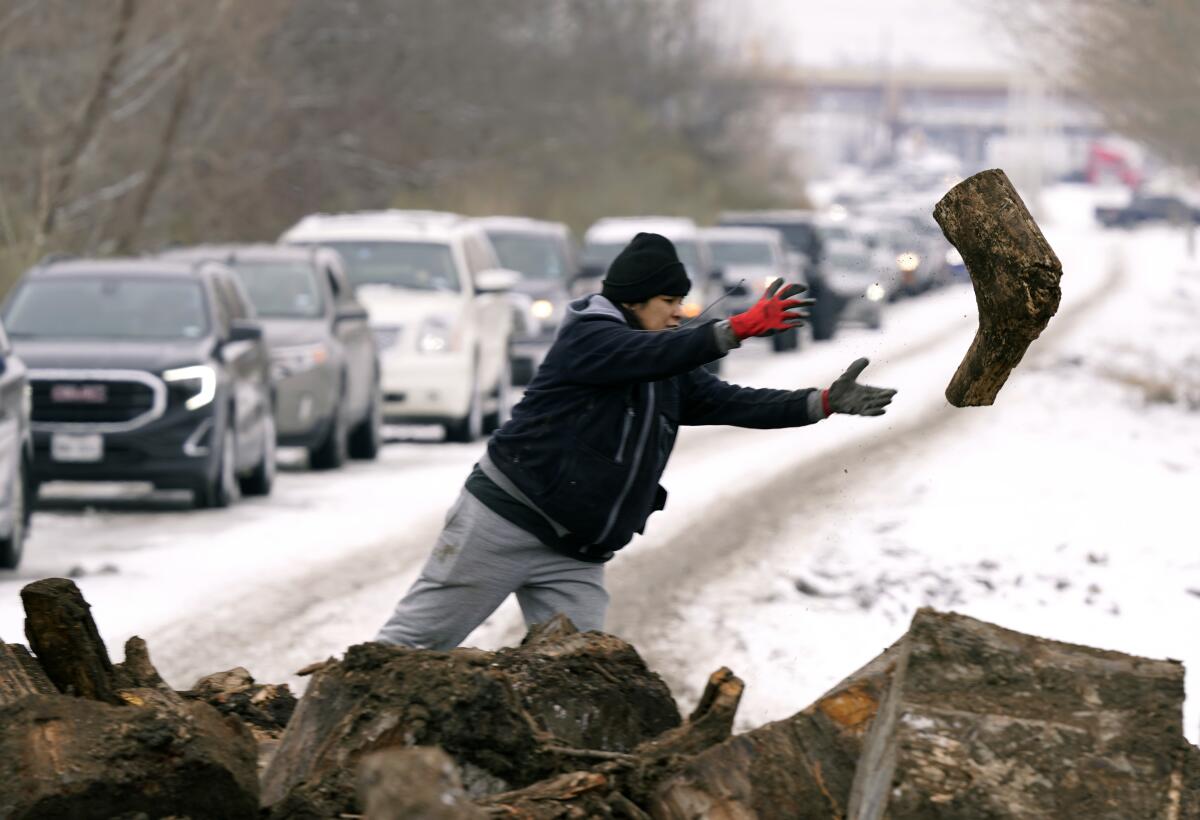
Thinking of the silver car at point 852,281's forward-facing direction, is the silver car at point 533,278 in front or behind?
in front

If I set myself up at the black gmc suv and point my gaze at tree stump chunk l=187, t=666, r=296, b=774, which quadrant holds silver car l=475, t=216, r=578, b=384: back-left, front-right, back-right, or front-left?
back-left

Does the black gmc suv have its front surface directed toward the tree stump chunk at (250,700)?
yes

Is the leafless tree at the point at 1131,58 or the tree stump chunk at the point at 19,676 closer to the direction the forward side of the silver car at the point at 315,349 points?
the tree stump chunk

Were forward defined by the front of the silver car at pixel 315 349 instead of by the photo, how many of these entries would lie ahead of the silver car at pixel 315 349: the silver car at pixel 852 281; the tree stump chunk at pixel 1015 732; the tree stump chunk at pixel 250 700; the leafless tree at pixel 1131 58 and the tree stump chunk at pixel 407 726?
3

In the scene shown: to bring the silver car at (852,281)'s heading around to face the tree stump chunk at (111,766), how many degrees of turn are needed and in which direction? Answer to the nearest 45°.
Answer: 0° — it already faces it

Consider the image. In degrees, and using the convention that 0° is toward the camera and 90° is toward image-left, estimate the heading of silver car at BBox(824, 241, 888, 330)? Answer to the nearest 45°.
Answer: approximately 0°

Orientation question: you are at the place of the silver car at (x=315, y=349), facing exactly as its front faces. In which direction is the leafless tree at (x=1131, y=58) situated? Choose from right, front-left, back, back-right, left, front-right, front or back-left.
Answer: back-left

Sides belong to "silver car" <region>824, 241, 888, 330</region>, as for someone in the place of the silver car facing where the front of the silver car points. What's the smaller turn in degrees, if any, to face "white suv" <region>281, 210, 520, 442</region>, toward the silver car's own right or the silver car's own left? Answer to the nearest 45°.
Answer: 0° — it already faces it

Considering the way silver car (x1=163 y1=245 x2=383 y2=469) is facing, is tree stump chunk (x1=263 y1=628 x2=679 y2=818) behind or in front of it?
in front

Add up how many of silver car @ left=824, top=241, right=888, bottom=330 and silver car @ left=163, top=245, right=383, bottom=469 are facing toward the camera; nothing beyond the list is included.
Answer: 2

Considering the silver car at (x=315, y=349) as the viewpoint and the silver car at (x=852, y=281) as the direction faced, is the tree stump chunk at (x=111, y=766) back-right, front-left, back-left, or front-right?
back-right
